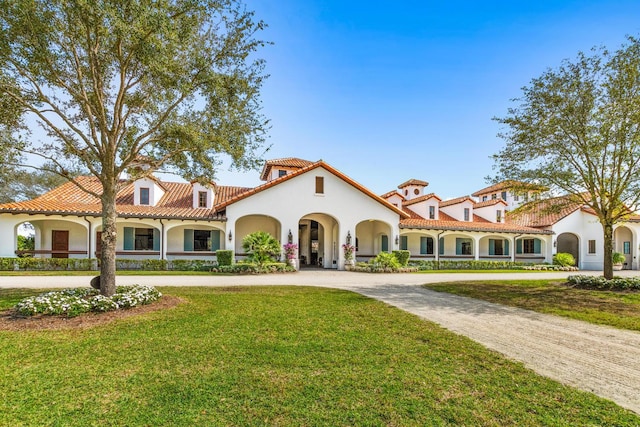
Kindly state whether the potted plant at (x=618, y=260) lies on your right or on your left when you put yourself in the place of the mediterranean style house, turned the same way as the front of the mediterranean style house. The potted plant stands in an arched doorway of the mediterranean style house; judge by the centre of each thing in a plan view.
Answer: on your left

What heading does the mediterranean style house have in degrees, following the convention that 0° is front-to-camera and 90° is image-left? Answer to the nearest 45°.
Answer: approximately 0°

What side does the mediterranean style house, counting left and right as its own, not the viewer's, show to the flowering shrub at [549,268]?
left

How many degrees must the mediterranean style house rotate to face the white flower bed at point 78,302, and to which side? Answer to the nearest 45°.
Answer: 0° — it already faces it

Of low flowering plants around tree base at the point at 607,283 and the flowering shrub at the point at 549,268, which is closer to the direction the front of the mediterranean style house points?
the low flowering plants around tree base
